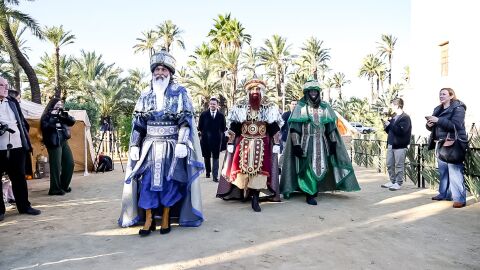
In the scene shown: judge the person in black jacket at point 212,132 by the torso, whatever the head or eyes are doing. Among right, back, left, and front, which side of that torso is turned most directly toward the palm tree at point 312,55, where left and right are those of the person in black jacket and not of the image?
back

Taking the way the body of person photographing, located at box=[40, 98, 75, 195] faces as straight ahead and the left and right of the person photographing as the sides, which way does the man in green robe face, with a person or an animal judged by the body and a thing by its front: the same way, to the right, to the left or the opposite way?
to the right

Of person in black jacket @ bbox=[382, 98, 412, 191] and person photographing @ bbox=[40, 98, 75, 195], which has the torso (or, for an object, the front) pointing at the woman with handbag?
the person photographing

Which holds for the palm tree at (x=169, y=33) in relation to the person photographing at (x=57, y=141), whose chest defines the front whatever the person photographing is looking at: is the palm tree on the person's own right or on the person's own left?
on the person's own left

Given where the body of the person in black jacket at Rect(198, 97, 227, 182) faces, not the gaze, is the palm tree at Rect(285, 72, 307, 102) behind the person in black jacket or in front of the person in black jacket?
behind

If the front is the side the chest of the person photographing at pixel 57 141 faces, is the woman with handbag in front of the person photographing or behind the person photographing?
in front

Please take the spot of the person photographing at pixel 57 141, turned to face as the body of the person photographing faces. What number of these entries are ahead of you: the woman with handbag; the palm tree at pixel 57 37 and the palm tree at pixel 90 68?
1

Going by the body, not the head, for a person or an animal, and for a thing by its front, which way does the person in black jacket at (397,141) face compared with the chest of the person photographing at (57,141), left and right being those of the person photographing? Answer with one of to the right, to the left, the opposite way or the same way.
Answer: the opposite way

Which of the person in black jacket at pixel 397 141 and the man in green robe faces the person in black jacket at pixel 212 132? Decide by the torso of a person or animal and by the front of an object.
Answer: the person in black jacket at pixel 397 141

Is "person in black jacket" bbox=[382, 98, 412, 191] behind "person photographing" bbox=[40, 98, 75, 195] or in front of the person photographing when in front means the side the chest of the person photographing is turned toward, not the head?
in front

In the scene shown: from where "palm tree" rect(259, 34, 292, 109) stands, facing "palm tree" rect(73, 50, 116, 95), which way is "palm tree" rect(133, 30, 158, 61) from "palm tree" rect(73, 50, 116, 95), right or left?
right

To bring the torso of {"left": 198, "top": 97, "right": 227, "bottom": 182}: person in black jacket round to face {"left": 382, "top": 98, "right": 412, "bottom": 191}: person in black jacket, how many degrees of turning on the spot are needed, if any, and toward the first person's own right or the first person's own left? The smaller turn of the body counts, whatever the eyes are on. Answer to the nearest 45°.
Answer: approximately 45° to the first person's own left

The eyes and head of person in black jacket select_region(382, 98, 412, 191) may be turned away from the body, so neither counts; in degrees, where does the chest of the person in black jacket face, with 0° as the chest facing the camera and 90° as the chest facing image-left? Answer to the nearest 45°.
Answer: approximately 90°

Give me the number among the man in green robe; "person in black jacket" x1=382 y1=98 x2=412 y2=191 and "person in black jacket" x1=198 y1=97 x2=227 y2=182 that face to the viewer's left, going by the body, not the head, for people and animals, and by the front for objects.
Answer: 1

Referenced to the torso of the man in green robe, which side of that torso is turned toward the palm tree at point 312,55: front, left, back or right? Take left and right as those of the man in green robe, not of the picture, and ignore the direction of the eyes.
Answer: back

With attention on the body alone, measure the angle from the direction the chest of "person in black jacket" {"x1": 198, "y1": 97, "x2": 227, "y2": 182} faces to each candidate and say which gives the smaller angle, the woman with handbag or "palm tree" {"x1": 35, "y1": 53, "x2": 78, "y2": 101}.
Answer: the woman with handbag

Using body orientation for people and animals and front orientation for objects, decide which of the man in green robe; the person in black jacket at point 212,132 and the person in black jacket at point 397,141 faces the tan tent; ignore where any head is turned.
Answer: the person in black jacket at point 397,141
